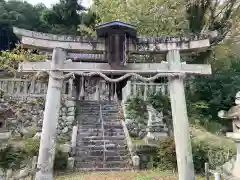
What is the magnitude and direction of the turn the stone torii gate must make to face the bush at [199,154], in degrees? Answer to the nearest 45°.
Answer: approximately 135° to its left

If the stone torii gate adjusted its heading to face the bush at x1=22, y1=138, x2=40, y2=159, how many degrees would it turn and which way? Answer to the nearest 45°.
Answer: approximately 135° to its right

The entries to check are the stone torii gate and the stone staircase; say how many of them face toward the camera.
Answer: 2

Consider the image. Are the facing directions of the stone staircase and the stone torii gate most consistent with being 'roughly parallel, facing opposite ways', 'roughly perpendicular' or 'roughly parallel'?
roughly parallel

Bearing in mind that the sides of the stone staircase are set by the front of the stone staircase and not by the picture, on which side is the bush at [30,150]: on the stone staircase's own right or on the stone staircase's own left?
on the stone staircase's own right

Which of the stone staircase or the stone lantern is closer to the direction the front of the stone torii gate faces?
the stone lantern

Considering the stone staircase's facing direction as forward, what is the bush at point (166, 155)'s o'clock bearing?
The bush is roughly at 10 o'clock from the stone staircase.

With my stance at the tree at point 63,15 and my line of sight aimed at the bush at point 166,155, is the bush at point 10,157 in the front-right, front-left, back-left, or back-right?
front-right

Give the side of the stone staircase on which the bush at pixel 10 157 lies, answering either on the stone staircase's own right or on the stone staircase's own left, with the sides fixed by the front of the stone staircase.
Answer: on the stone staircase's own right

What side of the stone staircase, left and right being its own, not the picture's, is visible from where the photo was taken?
front

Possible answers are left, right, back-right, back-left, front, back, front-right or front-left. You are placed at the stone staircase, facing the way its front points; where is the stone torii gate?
front
